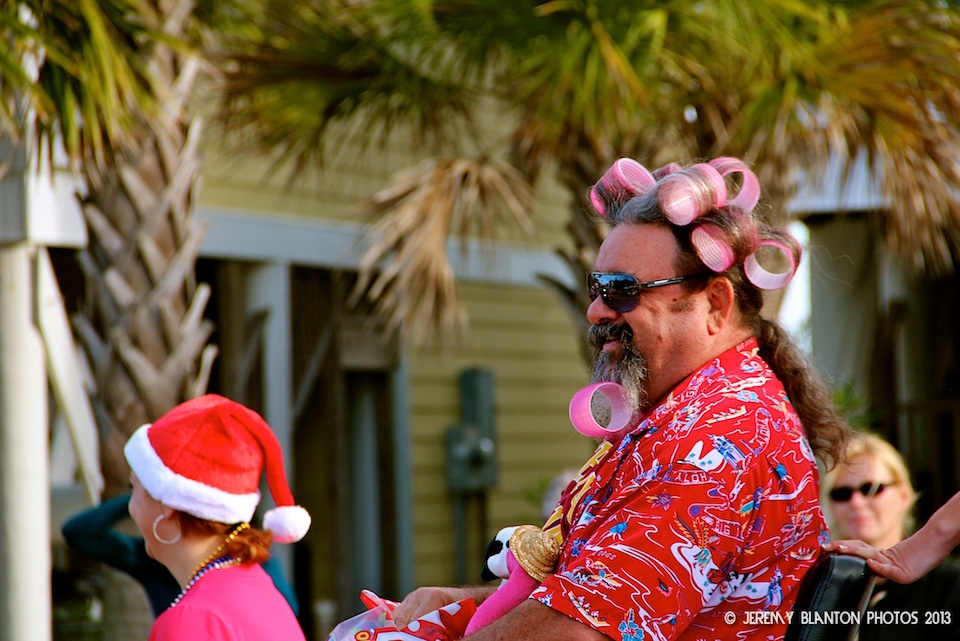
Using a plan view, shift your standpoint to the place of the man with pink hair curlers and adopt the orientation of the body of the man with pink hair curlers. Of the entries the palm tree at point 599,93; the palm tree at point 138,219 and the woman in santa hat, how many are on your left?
0

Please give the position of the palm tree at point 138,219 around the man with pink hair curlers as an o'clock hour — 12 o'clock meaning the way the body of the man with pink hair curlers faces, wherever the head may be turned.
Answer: The palm tree is roughly at 2 o'clock from the man with pink hair curlers.

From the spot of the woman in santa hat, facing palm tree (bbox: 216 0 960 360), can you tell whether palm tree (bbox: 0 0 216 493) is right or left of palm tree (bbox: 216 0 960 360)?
left

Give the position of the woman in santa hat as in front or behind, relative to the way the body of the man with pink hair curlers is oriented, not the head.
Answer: in front

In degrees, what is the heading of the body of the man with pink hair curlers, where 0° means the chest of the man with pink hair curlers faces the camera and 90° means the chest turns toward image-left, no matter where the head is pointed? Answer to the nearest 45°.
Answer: approximately 90°

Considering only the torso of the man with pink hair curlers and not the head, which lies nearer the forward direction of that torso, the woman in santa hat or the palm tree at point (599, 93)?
the woman in santa hat

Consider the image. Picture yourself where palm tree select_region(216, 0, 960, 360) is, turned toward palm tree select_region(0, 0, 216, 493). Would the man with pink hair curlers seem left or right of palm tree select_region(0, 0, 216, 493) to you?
left

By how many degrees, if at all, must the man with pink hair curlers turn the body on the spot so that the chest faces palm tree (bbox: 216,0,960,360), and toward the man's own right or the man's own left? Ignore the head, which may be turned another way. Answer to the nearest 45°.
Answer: approximately 90° to the man's own right
